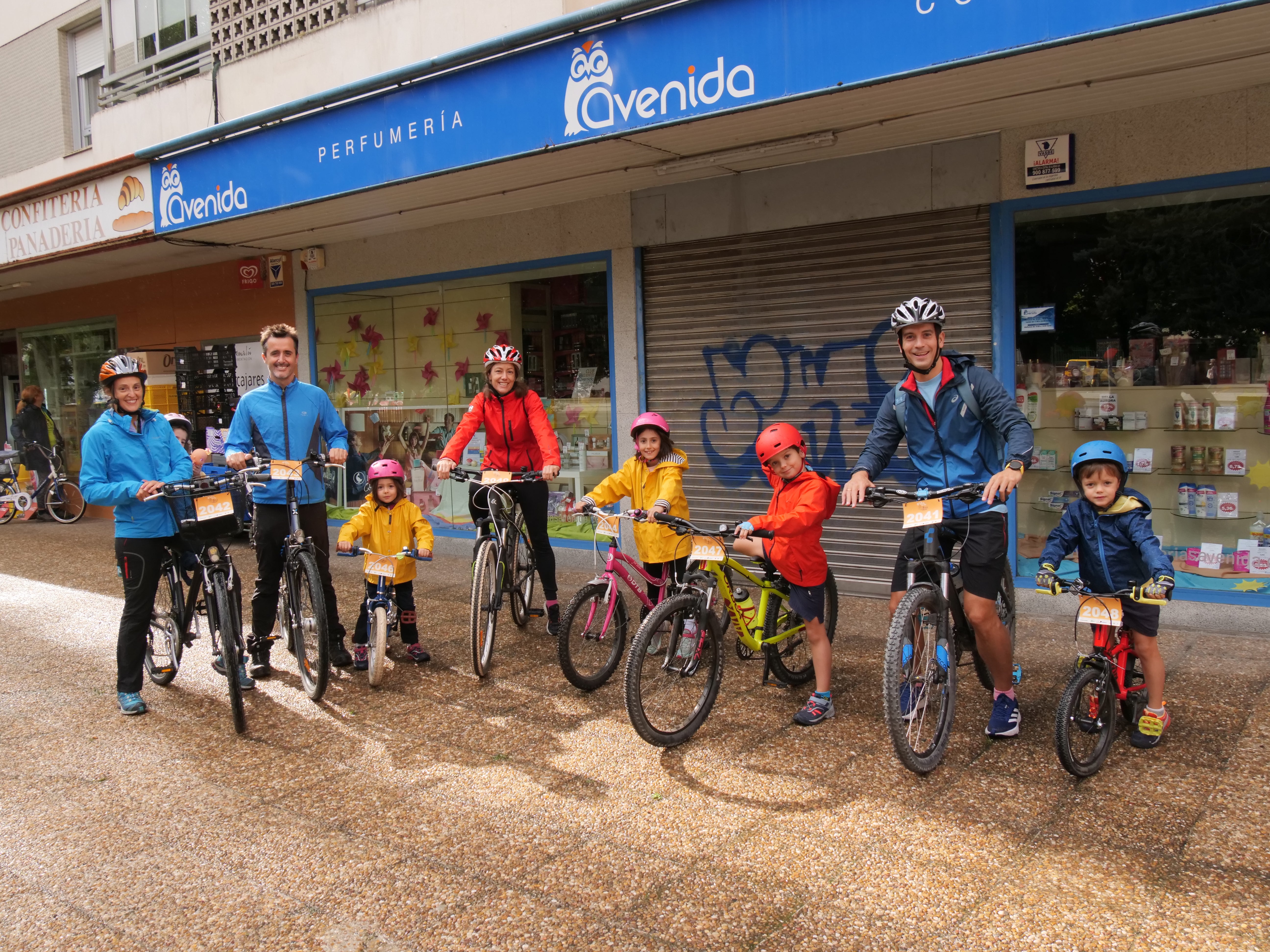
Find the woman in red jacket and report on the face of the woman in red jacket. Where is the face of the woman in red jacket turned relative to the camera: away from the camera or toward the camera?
toward the camera

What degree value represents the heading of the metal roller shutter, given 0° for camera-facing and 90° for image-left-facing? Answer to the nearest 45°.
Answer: approximately 45°

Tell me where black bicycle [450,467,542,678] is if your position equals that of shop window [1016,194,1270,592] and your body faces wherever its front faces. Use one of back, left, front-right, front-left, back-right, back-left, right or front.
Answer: front-right

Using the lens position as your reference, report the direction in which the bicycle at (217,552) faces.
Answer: facing the viewer and to the right of the viewer

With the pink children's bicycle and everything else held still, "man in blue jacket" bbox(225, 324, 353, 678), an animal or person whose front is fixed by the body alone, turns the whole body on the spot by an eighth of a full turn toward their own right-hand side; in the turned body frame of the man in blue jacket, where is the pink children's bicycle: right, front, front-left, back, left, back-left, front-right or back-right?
left

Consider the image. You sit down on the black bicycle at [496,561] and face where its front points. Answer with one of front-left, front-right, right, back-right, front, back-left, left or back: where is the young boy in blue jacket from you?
front-left

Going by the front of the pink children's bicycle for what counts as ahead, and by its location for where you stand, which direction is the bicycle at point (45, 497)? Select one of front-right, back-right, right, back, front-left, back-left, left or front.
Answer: right

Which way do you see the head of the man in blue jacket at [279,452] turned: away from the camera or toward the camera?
toward the camera

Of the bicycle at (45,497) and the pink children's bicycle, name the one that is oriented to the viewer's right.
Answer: the bicycle

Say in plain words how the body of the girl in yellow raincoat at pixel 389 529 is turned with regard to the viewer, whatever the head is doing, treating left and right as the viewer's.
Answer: facing the viewer

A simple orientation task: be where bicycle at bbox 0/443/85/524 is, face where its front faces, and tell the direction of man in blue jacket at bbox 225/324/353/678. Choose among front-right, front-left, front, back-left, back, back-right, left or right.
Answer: right

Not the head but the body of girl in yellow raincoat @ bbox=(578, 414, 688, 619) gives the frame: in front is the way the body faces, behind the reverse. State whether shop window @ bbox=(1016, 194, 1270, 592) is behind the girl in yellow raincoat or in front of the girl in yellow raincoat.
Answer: behind

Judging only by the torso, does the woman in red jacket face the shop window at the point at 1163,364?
no

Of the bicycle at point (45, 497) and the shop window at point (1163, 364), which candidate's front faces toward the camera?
the shop window

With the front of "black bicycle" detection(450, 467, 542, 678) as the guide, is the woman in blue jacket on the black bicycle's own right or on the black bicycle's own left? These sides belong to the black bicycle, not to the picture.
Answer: on the black bicycle's own right

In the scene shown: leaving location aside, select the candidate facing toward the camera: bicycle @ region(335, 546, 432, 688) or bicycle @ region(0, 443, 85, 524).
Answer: bicycle @ region(335, 546, 432, 688)
